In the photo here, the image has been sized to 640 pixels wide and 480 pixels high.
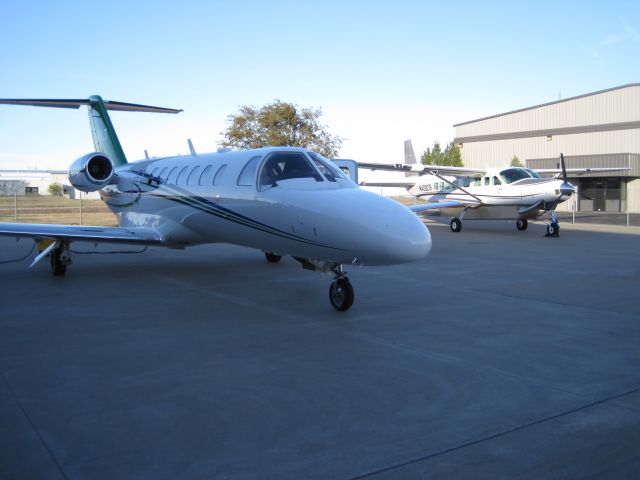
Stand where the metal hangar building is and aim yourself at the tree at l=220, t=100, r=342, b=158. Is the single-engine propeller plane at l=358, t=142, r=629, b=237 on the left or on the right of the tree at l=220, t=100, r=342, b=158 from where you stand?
left

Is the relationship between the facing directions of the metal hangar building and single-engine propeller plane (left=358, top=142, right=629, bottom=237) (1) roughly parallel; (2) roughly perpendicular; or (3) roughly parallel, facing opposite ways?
roughly perpendicular

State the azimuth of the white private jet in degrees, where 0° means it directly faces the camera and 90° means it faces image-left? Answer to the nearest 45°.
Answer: approximately 315°

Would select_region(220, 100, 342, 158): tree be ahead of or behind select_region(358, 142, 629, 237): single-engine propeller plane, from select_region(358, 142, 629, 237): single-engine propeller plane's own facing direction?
behind

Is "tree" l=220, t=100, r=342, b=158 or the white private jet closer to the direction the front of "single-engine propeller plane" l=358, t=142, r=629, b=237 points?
the white private jet

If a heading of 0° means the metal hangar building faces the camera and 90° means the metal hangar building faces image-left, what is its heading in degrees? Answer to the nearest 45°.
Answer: approximately 45°

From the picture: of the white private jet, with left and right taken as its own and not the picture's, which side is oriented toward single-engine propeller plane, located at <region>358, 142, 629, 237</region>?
left

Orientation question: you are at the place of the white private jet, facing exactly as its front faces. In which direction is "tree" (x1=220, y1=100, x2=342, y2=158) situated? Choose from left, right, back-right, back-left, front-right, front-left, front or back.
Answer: back-left
